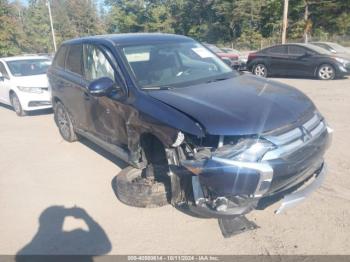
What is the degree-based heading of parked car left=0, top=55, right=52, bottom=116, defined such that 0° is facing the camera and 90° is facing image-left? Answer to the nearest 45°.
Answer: approximately 315°

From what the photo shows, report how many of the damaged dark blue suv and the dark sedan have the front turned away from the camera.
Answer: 0

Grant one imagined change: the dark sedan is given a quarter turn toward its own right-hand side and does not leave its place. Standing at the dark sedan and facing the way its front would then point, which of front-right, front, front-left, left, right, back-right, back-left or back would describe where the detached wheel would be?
front

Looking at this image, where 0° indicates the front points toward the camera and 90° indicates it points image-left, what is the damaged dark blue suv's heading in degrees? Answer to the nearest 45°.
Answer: approximately 315°

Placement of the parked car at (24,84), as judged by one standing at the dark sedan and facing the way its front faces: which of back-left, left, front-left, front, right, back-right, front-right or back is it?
back-right

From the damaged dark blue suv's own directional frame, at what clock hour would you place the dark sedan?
The dark sedan is roughly at 8 o'clock from the damaged dark blue suv.

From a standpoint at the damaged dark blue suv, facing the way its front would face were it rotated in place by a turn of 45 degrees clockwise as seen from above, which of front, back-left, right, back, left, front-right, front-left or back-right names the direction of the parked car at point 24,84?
back-right

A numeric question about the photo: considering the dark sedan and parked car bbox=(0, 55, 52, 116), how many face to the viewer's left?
0

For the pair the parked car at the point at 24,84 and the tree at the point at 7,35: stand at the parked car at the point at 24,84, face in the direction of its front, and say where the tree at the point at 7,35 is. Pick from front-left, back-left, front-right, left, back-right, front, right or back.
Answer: back-left

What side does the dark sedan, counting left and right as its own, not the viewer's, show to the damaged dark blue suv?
right

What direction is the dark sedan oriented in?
to the viewer's right

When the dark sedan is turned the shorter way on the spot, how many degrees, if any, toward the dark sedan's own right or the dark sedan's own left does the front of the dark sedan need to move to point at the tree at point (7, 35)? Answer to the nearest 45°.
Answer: approximately 135° to the dark sedan's own left
